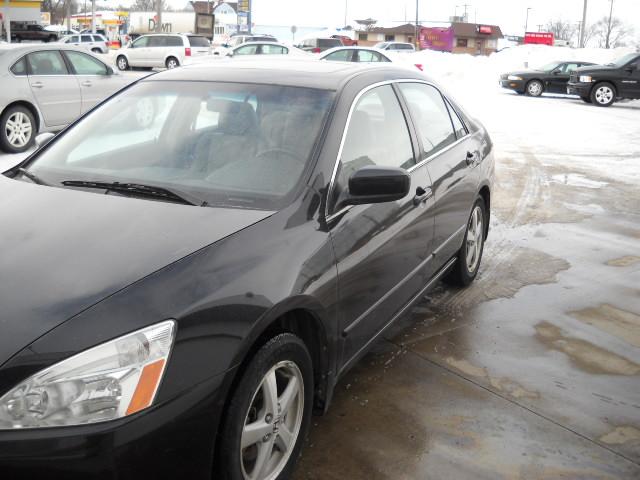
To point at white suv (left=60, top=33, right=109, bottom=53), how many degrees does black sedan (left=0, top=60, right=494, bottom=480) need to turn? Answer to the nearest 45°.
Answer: approximately 135° to its right

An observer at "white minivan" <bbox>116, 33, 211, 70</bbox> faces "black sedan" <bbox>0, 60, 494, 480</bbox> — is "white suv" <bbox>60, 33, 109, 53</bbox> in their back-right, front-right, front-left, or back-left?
back-right

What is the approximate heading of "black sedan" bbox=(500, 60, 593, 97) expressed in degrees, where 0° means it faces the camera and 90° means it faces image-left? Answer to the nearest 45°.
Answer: approximately 45°

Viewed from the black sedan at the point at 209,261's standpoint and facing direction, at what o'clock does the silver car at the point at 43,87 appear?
The silver car is roughly at 4 o'clock from the black sedan.
